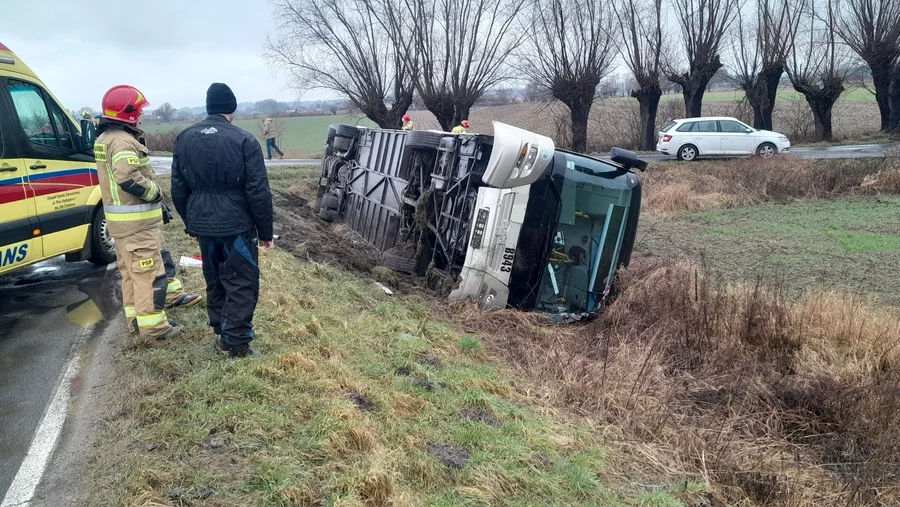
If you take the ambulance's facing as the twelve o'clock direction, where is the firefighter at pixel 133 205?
The firefighter is roughly at 4 o'clock from the ambulance.

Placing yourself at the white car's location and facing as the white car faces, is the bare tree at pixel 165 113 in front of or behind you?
behind

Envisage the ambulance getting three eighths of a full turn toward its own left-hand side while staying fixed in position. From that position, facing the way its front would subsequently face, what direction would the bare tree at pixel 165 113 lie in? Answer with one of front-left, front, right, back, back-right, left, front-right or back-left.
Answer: right

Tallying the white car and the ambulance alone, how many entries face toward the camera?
0

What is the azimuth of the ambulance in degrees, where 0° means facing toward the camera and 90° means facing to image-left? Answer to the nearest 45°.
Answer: approximately 225°

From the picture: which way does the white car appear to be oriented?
to the viewer's right

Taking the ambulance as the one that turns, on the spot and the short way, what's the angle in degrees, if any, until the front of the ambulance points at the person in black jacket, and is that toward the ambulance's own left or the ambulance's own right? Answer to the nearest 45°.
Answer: approximately 135° to the ambulance's own right

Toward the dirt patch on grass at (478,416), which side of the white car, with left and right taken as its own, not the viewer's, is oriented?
right

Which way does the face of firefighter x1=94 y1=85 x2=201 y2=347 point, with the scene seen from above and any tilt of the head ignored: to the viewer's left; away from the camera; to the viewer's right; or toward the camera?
to the viewer's right

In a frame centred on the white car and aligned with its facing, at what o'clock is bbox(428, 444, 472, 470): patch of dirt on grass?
The patch of dirt on grass is roughly at 3 o'clock from the white car.

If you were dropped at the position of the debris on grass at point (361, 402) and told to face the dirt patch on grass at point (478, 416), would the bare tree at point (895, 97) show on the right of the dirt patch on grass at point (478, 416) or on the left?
left

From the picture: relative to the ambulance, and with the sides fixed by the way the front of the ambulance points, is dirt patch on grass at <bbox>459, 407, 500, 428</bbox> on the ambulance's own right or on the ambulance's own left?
on the ambulance's own right
